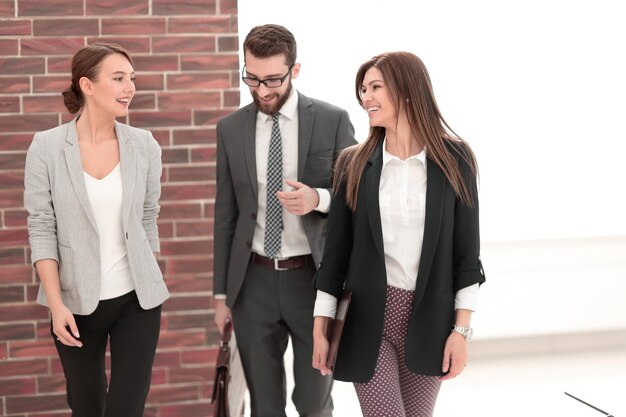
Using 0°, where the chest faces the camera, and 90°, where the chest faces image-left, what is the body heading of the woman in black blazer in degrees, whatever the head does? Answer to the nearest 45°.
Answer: approximately 0°

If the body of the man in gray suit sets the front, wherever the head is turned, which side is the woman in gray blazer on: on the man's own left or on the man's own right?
on the man's own right

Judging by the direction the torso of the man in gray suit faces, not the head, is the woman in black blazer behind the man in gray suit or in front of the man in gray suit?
in front

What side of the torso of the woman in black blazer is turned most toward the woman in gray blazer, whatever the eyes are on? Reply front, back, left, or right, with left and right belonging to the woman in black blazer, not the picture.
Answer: right

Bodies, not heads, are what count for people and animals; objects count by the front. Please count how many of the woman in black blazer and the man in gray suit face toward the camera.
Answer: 2

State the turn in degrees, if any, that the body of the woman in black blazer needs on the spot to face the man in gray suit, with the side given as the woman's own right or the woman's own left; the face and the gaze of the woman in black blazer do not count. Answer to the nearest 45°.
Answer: approximately 135° to the woman's own right

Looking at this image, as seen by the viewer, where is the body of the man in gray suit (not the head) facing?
toward the camera

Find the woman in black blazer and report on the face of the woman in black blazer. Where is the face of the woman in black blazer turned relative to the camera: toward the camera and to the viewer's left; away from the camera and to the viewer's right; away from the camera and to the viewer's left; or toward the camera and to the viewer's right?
toward the camera and to the viewer's left
